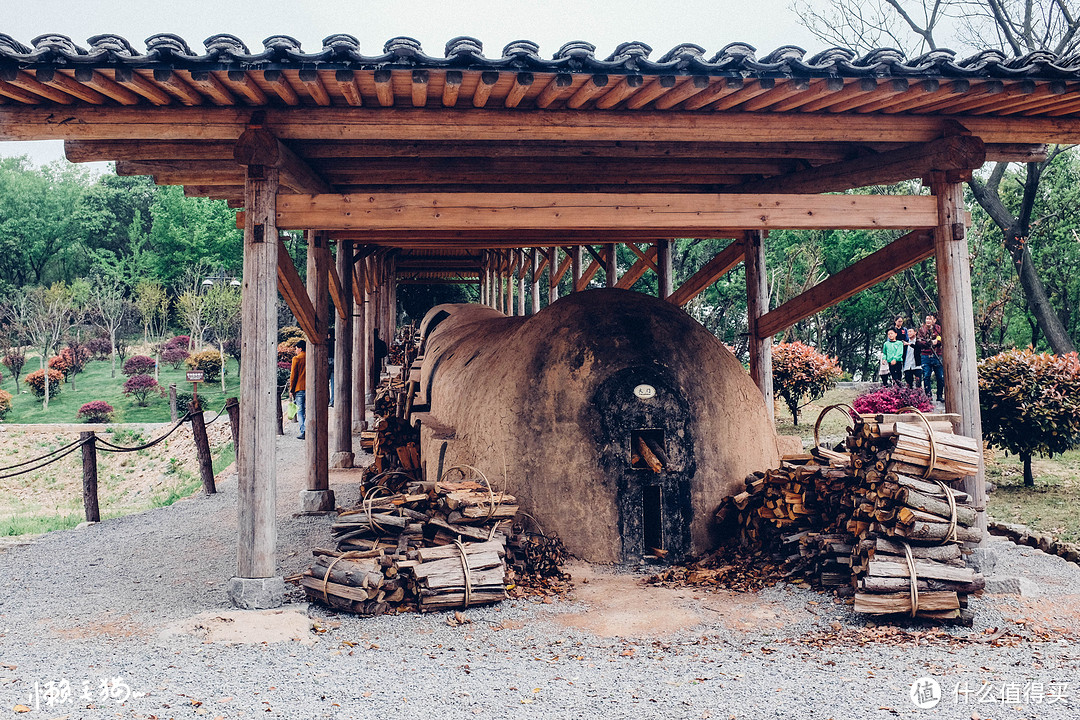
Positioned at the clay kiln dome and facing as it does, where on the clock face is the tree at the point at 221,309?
The tree is roughly at 5 o'clock from the clay kiln dome.

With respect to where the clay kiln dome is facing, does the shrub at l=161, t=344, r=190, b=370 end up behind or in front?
behind

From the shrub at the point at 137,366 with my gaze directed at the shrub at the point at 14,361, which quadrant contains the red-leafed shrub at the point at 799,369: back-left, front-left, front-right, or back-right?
back-left

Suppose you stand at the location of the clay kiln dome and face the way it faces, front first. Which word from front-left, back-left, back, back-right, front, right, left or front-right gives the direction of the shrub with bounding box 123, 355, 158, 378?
back-right

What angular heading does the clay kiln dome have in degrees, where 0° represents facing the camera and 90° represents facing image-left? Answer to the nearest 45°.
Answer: approximately 0°

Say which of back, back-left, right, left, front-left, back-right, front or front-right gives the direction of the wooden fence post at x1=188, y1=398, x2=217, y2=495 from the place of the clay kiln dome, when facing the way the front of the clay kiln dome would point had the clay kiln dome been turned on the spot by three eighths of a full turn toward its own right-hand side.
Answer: front

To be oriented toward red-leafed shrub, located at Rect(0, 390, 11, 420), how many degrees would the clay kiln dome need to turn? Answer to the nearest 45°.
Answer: approximately 135° to its right

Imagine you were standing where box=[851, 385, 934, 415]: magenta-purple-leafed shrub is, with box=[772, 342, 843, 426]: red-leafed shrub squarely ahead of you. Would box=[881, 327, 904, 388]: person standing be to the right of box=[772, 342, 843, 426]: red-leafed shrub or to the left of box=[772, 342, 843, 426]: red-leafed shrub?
right

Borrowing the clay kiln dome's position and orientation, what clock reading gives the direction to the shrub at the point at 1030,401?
The shrub is roughly at 8 o'clock from the clay kiln dome.

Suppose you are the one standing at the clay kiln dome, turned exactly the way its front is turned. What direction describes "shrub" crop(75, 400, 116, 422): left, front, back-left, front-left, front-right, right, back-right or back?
back-right

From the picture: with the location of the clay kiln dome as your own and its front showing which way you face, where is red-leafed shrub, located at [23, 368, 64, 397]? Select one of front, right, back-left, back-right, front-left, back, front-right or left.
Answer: back-right

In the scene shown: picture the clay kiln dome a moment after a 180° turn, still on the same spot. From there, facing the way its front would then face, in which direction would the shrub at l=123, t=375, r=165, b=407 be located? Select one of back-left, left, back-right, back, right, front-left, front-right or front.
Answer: front-left

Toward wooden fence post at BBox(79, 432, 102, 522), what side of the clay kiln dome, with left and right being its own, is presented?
right

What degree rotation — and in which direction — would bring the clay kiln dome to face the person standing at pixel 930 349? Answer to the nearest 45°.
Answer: approximately 135° to its left

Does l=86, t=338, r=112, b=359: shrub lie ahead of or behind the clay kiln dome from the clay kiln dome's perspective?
behind
